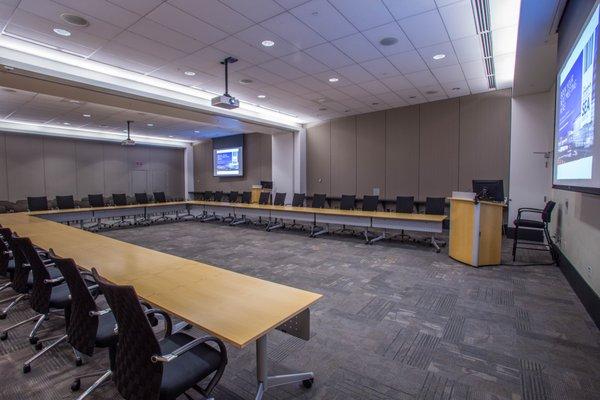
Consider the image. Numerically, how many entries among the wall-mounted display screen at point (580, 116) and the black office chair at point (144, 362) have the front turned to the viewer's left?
1

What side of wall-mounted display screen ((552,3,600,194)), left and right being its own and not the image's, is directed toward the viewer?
left

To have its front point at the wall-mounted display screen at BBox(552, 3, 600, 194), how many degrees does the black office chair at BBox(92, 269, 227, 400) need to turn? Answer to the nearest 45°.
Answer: approximately 45° to its right

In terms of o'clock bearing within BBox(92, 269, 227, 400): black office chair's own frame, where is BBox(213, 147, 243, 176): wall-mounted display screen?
The wall-mounted display screen is roughly at 11 o'clock from the black office chair.

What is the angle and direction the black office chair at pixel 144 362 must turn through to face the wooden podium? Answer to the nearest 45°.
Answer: approximately 45° to its right

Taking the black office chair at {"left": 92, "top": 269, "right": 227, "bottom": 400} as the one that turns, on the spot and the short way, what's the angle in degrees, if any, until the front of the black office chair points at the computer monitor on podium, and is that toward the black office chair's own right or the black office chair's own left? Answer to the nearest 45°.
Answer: approximately 45° to the black office chair's own right

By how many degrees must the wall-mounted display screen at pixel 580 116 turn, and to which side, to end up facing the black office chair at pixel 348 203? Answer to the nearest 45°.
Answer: approximately 45° to its right

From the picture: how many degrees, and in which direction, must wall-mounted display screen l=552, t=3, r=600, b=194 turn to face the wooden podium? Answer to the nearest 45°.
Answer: approximately 45° to its right

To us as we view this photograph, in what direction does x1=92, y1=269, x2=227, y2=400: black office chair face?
facing away from the viewer and to the right of the viewer

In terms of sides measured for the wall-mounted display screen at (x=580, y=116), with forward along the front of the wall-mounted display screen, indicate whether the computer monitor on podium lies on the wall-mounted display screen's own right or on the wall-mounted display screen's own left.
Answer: on the wall-mounted display screen's own right

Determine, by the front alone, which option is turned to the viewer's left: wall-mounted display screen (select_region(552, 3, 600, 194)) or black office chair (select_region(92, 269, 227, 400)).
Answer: the wall-mounted display screen
